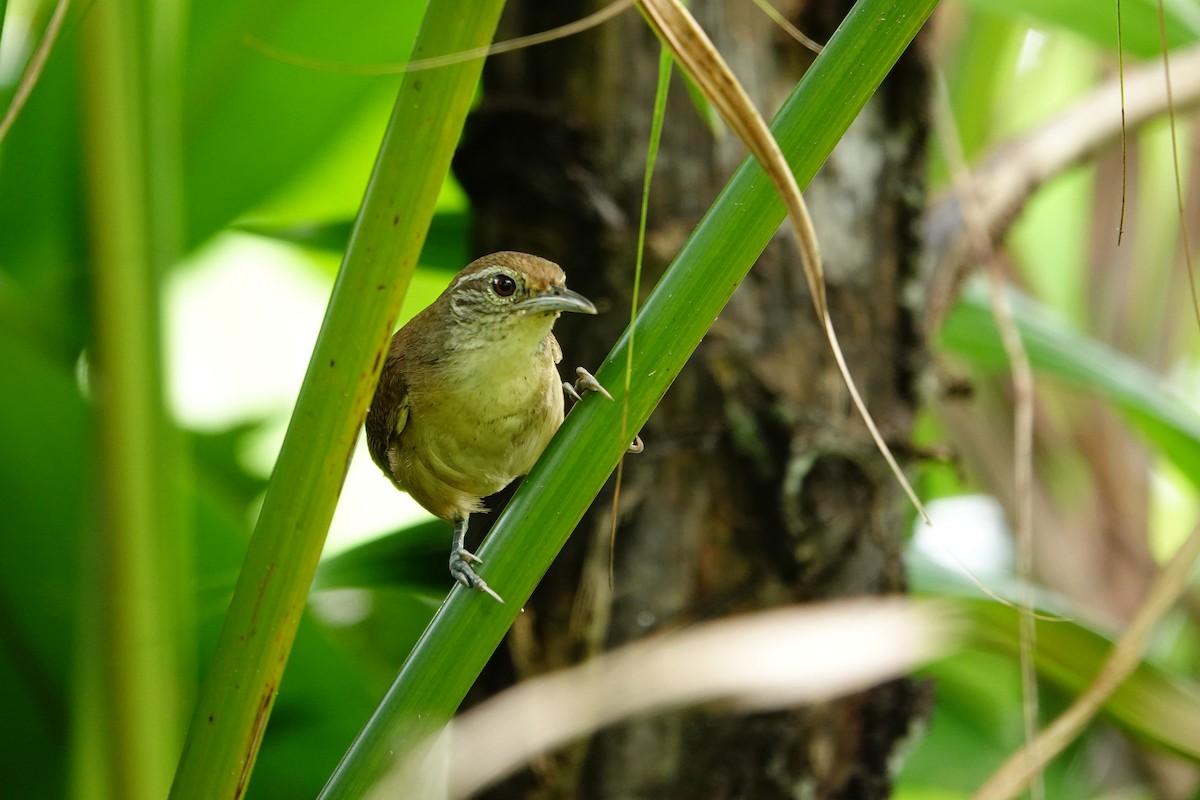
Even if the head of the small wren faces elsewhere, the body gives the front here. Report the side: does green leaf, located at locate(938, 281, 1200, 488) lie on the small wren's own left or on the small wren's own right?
on the small wren's own left

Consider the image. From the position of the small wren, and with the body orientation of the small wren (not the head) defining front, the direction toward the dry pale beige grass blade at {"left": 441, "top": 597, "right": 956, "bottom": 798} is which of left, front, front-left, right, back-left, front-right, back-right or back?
front-right

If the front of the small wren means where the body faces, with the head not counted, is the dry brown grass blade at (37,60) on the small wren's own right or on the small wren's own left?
on the small wren's own right

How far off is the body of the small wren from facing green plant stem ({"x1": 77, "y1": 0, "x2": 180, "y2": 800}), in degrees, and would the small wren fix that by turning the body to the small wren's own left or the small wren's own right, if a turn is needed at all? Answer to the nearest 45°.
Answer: approximately 90° to the small wren's own right

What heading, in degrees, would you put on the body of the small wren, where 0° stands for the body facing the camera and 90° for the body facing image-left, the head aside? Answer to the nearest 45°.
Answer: approximately 315°
